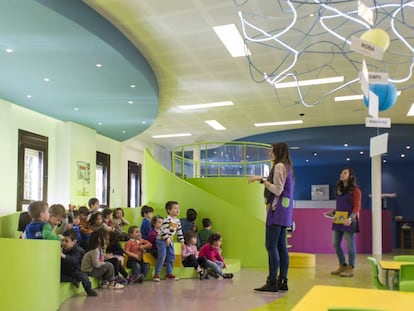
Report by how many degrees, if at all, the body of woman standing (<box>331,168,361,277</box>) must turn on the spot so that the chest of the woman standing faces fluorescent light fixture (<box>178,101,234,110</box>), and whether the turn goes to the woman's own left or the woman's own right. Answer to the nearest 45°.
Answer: approximately 90° to the woman's own right

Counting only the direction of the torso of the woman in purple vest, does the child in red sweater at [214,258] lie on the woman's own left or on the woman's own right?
on the woman's own right

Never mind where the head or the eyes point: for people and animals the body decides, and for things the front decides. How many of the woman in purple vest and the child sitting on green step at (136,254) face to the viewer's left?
1

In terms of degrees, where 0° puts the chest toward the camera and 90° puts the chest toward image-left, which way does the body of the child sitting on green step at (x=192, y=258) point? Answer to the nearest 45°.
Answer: approximately 315°

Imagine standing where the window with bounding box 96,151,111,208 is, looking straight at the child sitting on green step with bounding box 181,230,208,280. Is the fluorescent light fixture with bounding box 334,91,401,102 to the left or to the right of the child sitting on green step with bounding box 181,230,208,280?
left

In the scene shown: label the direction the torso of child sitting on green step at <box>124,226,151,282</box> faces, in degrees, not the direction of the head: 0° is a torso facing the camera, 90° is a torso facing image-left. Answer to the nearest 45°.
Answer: approximately 315°

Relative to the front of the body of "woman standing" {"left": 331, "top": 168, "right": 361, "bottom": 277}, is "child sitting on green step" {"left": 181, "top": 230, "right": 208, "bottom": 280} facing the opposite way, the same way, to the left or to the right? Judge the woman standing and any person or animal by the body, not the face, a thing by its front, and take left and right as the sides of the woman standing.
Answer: to the left

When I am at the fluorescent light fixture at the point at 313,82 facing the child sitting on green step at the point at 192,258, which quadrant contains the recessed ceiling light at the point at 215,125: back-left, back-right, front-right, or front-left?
back-right

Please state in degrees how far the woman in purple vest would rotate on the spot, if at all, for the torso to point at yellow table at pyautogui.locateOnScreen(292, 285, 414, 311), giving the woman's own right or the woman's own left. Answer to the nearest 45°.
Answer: approximately 90° to the woman's own left

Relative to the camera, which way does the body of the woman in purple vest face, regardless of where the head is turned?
to the viewer's left

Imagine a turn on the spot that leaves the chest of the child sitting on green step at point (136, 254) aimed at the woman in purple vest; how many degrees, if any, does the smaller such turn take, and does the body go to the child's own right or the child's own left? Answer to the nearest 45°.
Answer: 0° — they already face them

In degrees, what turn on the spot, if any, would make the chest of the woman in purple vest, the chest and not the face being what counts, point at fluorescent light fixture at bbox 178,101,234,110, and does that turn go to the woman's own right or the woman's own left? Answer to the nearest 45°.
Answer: approximately 90° to the woman's own right

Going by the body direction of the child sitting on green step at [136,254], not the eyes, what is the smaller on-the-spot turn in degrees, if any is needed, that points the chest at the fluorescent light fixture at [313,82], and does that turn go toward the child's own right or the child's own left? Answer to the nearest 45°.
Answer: approximately 90° to the child's own left

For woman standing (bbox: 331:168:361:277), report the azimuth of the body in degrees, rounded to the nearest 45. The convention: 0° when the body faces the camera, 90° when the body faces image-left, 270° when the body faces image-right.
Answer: approximately 45°
